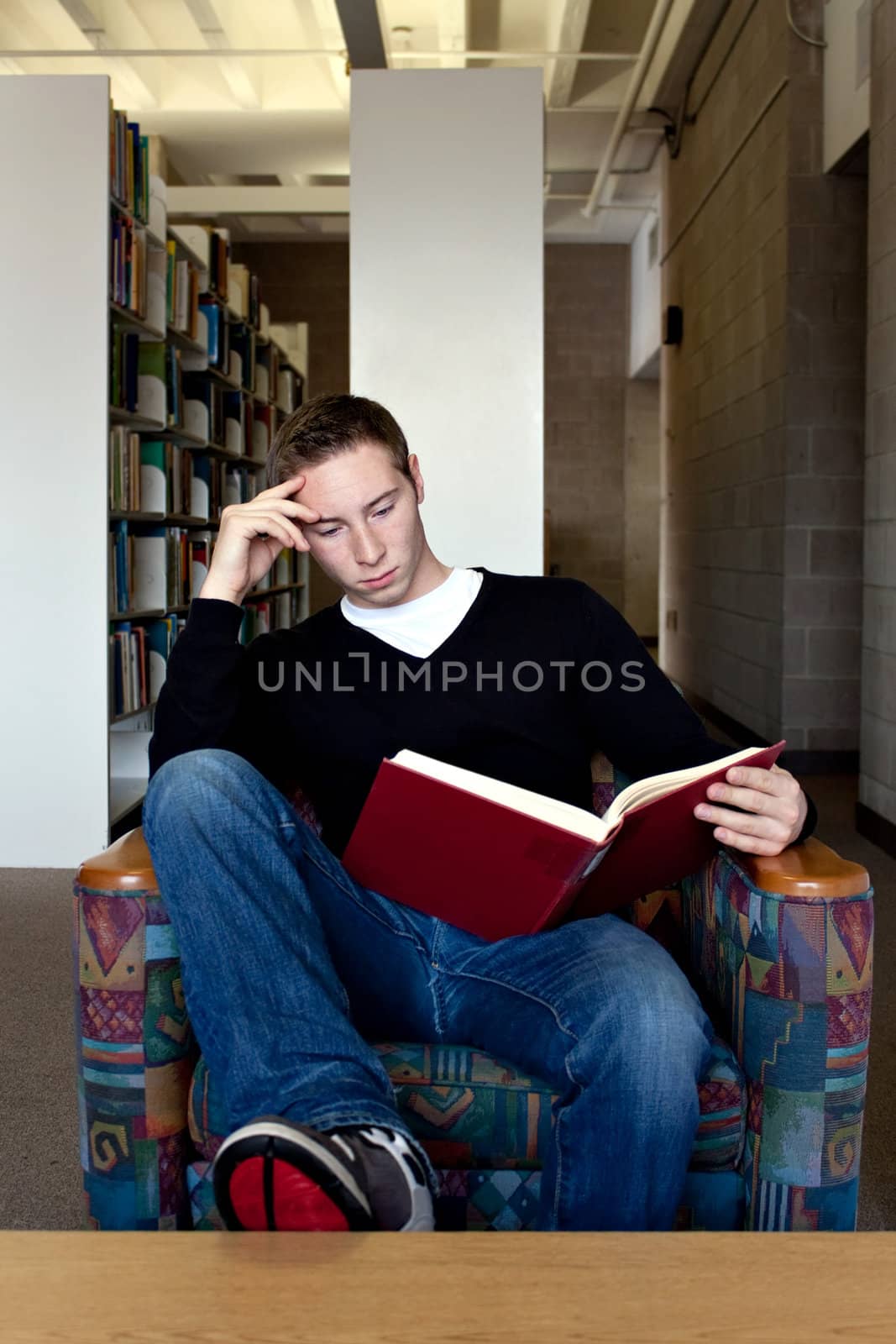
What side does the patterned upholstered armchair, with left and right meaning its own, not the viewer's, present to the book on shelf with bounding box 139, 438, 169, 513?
back

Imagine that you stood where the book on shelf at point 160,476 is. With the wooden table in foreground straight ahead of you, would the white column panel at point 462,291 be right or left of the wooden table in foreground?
left

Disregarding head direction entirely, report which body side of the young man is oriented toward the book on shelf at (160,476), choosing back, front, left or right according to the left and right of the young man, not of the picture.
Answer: back

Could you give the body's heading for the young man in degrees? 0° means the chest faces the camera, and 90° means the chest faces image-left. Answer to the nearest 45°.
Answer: approximately 0°

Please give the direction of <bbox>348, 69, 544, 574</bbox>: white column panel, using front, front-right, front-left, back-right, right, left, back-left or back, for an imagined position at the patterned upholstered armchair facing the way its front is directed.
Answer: back
